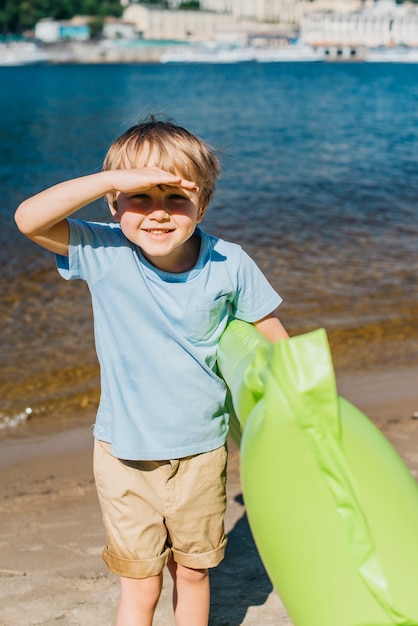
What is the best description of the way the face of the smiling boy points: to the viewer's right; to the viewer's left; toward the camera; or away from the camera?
toward the camera

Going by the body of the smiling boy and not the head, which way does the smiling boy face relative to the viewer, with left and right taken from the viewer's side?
facing the viewer
